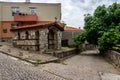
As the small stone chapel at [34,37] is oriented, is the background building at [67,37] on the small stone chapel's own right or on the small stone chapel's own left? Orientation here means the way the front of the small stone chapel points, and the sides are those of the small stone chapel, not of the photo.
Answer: on the small stone chapel's own left

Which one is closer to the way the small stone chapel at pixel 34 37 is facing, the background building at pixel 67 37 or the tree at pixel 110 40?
the tree

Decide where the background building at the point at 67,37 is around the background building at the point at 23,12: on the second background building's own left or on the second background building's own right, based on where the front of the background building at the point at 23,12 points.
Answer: on the second background building's own left

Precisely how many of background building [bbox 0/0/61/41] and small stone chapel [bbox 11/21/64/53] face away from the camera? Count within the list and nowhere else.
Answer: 0

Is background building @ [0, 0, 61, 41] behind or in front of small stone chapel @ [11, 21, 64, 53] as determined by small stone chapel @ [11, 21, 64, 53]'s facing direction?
behind

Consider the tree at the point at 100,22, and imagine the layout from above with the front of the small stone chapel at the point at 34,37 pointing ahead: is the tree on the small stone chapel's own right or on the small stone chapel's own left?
on the small stone chapel's own left

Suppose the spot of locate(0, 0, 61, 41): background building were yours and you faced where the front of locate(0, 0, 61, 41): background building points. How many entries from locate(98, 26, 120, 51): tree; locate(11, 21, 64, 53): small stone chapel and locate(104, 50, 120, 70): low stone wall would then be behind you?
0

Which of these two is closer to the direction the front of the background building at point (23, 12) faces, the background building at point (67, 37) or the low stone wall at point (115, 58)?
the low stone wall

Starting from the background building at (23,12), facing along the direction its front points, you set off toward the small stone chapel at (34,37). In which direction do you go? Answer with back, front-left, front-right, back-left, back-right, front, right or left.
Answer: front

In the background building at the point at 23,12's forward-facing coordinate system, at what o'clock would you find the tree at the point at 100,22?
The tree is roughly at 10 o'clock from the background building.

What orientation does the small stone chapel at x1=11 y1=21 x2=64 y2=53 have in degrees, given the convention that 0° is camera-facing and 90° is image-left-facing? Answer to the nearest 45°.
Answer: approximately 315°

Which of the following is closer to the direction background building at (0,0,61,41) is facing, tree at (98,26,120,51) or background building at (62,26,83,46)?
the tree

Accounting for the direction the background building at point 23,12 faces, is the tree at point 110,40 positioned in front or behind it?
in front

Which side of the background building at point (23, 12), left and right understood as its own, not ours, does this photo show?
front
